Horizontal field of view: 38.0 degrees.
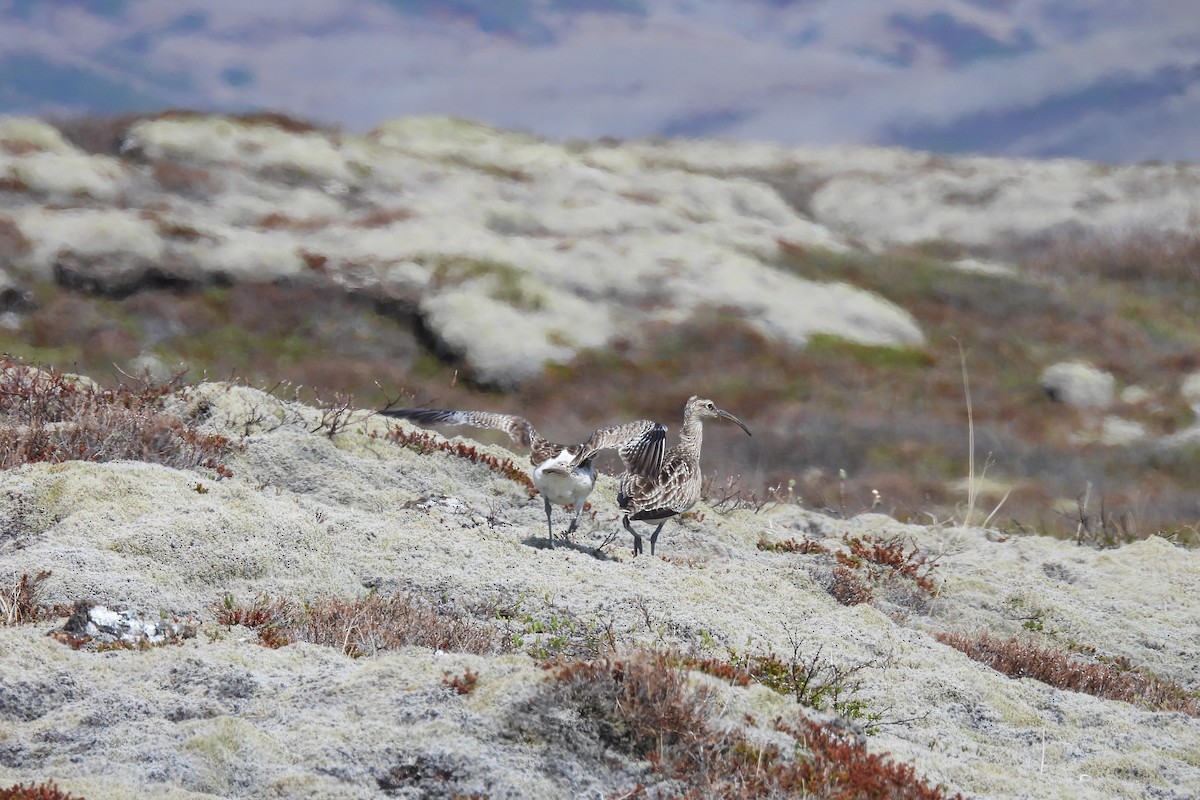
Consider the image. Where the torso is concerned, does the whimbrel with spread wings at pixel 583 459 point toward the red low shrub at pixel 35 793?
no
